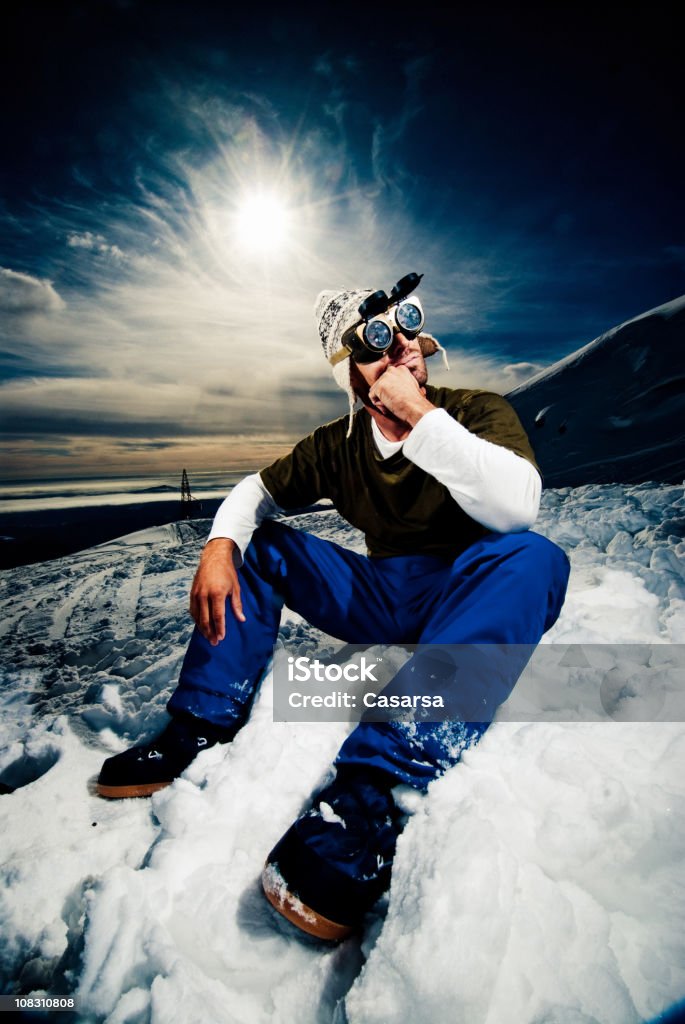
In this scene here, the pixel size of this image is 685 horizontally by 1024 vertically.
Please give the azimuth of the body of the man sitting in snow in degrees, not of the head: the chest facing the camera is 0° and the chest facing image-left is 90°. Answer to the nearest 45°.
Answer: approximately 45°

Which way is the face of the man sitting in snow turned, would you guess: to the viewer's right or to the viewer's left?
to the viewer's right
